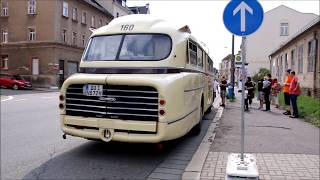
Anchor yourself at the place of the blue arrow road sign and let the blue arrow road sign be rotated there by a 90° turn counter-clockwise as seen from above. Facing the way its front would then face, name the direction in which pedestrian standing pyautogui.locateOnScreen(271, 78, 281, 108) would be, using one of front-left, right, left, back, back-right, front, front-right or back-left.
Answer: left

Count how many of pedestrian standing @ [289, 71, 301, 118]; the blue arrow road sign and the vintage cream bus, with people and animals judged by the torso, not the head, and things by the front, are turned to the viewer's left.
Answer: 1

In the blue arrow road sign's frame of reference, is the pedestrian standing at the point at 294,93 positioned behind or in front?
behind

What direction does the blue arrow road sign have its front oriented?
toward the camera

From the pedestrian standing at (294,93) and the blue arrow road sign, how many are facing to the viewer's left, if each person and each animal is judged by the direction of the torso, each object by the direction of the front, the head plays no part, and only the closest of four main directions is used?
1

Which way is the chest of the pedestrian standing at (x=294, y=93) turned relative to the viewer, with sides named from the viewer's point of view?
facing to the left of the viewer

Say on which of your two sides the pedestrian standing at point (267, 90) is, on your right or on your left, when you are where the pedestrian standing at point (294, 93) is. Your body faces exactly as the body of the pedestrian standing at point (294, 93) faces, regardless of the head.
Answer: on your right

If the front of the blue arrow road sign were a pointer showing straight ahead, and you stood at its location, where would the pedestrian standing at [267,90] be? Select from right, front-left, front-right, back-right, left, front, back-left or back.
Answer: back
